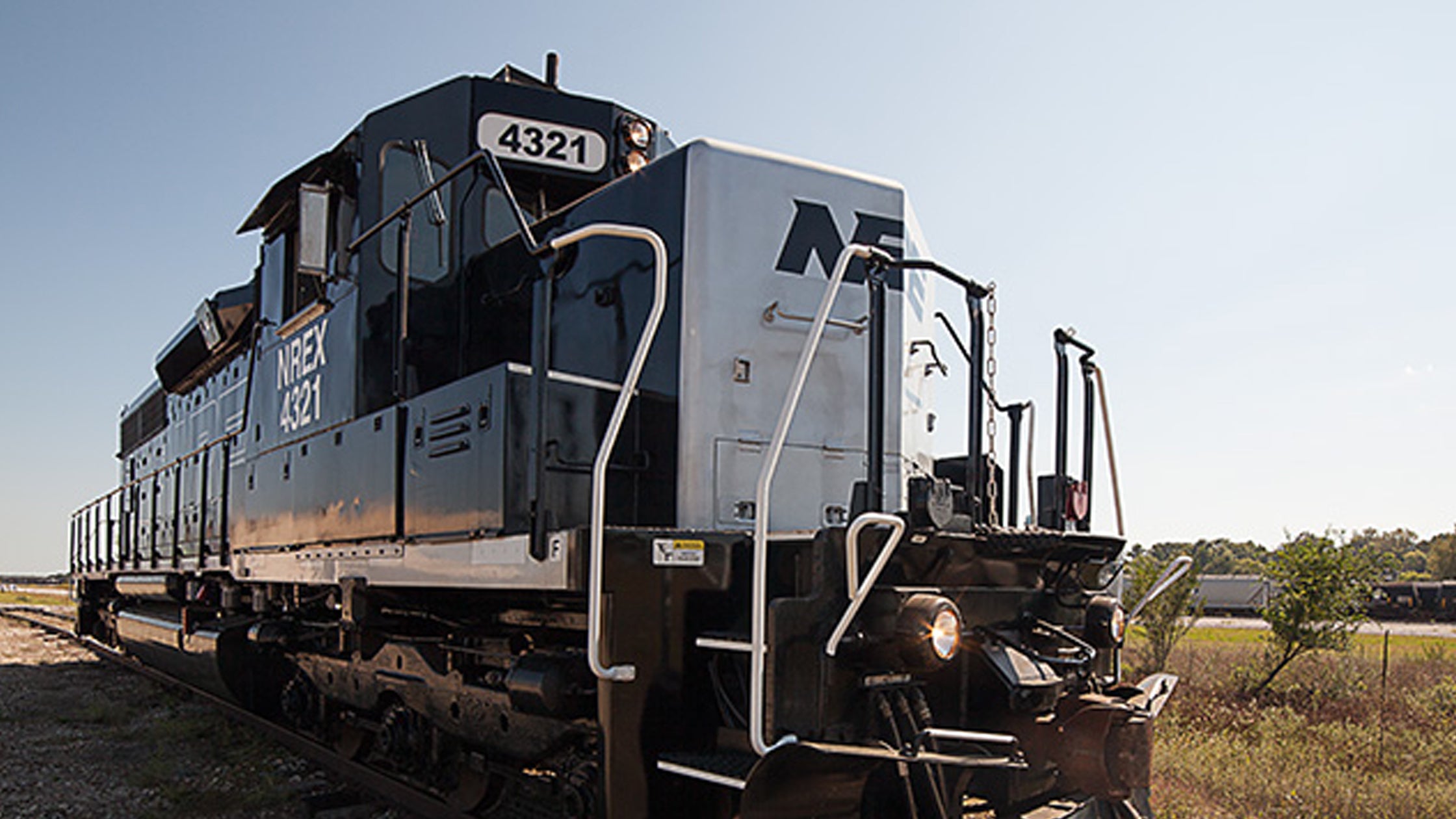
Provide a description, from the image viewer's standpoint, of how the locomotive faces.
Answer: facing the viewer and to the right of the viewer

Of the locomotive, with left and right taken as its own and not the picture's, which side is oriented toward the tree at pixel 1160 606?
left

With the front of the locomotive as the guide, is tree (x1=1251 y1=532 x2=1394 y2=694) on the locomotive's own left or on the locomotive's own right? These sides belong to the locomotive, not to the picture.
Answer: on the locomotive's own left
